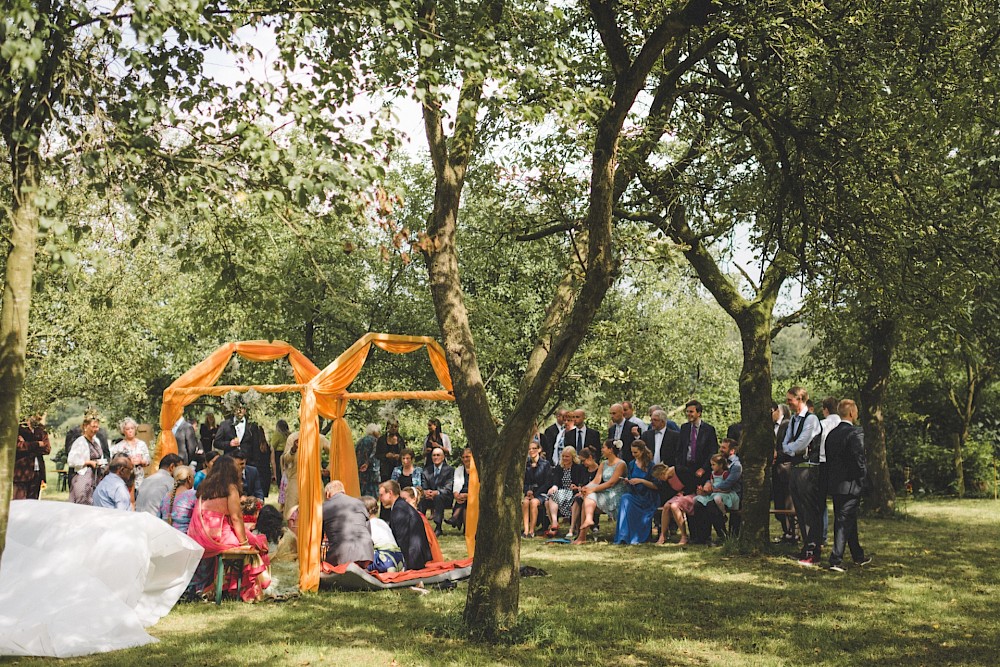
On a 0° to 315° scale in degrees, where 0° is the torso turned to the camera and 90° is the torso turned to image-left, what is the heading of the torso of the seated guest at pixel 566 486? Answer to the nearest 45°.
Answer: approximately 45°

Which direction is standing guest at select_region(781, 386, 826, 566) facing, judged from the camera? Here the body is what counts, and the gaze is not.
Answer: to the viewer's left

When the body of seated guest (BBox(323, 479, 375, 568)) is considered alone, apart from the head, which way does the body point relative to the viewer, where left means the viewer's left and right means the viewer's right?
facing away from the viewer

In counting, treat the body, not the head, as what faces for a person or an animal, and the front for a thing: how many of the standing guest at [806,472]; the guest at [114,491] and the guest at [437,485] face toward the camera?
1

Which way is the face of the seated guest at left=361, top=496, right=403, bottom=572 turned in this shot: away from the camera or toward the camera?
away from the camera

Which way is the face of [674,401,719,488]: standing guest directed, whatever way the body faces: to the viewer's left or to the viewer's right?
to the viewer's left

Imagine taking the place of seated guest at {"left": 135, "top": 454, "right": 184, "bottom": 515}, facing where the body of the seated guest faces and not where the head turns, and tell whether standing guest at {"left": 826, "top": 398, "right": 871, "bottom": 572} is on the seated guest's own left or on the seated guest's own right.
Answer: on the seated guest's own right

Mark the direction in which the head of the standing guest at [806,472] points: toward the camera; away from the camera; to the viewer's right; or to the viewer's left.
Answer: to the viewer's left

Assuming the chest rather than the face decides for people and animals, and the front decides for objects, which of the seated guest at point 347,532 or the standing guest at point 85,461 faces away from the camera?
the seated guest
